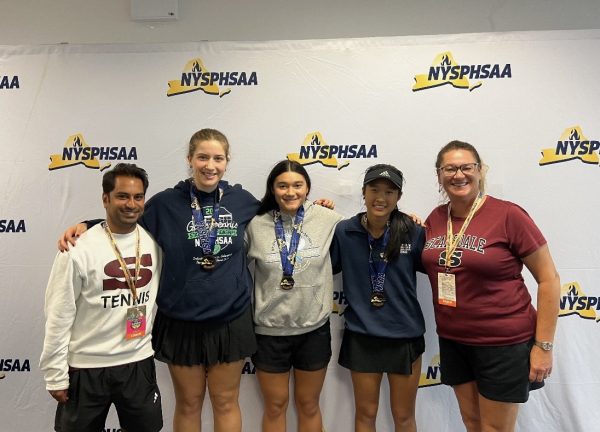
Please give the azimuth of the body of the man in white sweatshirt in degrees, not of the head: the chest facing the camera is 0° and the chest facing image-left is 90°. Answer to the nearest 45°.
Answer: approximately 315°
